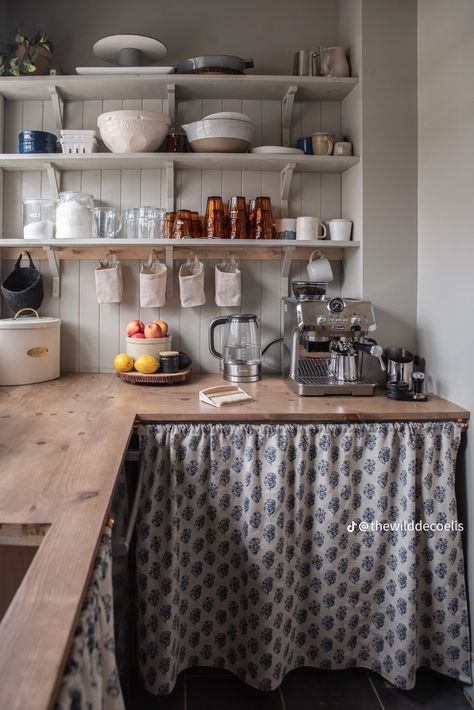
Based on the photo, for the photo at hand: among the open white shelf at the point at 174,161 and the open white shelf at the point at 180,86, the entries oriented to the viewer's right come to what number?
0

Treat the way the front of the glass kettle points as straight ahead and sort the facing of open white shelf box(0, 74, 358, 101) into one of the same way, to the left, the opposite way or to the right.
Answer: to the right

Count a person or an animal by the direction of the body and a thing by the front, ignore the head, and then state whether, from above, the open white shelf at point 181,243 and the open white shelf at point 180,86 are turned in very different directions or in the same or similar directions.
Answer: same or similar directions

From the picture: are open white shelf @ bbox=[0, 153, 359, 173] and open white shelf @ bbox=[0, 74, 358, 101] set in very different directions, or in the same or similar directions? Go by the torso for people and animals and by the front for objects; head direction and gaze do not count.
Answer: same or similar directions

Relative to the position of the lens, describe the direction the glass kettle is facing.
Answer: facing to the right of the viewer

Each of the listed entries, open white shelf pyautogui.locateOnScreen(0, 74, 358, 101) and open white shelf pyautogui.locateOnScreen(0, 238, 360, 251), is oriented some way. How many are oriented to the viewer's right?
0

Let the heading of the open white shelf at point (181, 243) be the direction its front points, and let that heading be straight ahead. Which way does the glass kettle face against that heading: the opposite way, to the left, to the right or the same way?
to the left

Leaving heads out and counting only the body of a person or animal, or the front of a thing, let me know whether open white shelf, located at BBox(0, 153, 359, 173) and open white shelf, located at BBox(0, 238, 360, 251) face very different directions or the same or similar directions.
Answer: same or similar directions

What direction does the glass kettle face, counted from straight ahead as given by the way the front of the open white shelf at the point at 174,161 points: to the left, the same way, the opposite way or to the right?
to the left

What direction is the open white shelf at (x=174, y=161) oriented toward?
toward the camera

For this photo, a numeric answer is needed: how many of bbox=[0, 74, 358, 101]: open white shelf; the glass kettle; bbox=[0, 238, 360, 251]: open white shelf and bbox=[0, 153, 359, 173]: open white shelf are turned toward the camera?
3

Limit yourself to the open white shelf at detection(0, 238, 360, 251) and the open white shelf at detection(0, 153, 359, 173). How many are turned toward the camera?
2

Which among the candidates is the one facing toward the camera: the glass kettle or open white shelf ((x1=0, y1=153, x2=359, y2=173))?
the open white shelf

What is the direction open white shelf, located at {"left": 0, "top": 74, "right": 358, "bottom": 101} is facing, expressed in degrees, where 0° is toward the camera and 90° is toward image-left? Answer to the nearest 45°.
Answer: approximately 0°

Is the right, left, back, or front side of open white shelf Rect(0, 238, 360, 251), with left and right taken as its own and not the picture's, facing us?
front

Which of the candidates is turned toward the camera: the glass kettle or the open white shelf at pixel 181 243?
the open white shelf
